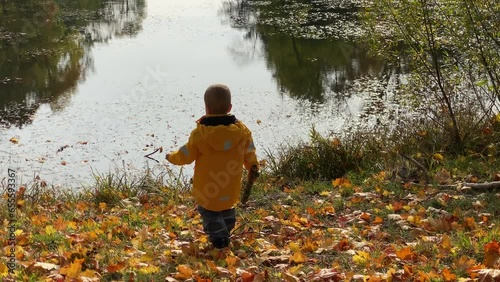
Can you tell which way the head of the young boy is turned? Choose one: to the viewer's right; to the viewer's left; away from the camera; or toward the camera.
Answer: away from the camera

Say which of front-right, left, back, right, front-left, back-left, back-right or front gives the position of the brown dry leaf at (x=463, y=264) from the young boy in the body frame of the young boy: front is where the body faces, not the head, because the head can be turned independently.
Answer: back-right

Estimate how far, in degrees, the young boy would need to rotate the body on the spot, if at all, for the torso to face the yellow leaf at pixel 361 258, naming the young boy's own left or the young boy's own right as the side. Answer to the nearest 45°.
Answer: approximately 135° to the young boy's own right

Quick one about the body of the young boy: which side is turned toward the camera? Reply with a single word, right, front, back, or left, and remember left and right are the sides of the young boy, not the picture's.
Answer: back

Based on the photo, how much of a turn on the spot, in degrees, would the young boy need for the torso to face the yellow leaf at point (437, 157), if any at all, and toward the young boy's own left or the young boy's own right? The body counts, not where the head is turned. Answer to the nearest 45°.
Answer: approximately 45° to the young boy's own right

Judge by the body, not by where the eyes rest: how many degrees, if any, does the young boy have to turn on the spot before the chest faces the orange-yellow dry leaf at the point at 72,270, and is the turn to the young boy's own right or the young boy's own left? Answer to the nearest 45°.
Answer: approximately 135° to the young boy's own left

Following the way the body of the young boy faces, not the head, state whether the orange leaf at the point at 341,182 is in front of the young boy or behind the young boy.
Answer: in front

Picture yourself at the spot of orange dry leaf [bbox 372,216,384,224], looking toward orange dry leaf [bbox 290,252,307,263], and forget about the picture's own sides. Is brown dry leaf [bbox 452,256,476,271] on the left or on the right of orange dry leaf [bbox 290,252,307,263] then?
left

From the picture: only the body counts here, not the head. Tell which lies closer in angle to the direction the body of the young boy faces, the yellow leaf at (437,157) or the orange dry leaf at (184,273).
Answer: the yellow leaf

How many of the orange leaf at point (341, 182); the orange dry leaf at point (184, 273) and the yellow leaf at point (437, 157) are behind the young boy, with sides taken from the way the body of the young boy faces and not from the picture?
1

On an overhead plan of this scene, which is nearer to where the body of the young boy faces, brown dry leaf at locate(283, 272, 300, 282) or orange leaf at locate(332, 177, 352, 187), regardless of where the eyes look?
the orange leaf

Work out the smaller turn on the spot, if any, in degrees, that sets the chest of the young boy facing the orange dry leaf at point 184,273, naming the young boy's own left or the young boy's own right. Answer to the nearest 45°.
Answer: approximately 180°
